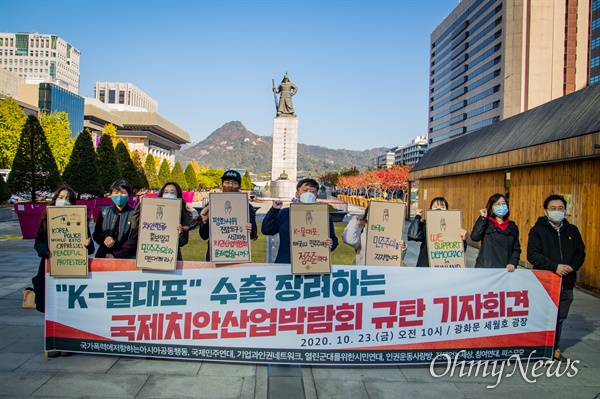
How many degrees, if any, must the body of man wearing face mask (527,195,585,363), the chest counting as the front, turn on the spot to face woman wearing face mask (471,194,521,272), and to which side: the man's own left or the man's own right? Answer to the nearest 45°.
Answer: approximately 90° to the man's own right

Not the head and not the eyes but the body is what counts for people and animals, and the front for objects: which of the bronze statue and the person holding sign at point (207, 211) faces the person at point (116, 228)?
the bronze statue

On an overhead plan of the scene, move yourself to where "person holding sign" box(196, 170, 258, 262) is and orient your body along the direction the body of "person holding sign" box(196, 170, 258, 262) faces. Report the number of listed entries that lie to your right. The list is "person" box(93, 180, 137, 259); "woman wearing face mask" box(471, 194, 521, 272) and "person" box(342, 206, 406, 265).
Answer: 1

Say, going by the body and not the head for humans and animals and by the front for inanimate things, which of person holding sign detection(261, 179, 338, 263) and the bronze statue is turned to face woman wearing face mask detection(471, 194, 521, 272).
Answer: the bronze statue

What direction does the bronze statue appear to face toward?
toward the camera

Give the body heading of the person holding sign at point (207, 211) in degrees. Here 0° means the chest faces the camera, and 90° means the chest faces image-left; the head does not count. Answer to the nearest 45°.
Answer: approximately 0°

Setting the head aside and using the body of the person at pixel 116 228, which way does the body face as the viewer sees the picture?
toward the camera

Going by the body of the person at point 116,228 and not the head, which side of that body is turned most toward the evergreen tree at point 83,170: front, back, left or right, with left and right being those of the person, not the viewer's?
back

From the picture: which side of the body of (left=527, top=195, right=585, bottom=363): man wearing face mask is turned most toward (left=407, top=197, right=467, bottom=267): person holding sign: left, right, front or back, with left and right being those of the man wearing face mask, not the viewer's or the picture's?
right
